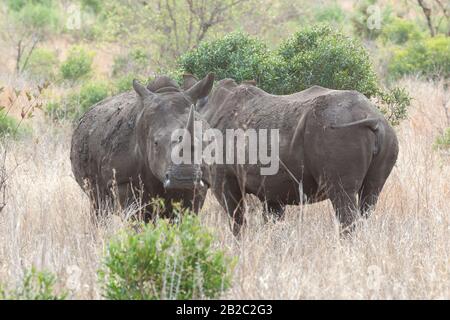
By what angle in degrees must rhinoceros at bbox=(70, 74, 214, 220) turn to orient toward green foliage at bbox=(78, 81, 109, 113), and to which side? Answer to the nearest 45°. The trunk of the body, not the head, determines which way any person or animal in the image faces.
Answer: approximately 135° to its left

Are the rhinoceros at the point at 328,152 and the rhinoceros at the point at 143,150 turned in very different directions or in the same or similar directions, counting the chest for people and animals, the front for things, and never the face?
very different directions

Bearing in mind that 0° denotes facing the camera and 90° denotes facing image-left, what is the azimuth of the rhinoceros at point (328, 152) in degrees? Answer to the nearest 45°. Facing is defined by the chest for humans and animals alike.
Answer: approximately 135°

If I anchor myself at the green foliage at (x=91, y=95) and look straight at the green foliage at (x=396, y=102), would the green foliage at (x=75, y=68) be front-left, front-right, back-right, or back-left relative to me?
back-left

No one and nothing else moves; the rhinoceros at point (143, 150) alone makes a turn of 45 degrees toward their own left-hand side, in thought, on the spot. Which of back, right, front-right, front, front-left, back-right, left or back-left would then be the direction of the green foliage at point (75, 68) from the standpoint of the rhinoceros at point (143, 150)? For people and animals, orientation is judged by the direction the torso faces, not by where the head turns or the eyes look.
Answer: left

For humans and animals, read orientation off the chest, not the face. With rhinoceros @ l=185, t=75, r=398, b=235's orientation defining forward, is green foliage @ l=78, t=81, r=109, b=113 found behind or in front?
in front

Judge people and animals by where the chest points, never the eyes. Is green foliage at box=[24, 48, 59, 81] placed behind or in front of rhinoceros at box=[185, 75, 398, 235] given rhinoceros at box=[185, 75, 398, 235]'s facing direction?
in front

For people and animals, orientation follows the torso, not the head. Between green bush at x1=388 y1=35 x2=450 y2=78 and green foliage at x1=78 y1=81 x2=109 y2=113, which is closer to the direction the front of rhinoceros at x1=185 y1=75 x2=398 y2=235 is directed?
the green foliage

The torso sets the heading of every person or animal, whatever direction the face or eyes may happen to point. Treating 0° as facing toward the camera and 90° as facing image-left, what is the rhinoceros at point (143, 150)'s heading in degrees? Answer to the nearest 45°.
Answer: approximately 315°

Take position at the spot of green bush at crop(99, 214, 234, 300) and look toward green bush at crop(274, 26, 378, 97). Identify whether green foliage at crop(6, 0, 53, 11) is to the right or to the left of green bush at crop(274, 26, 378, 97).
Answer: left

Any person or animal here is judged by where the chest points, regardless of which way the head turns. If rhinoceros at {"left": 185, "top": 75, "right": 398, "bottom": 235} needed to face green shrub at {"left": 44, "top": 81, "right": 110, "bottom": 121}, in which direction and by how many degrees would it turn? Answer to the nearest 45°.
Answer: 0° — it already faces it
